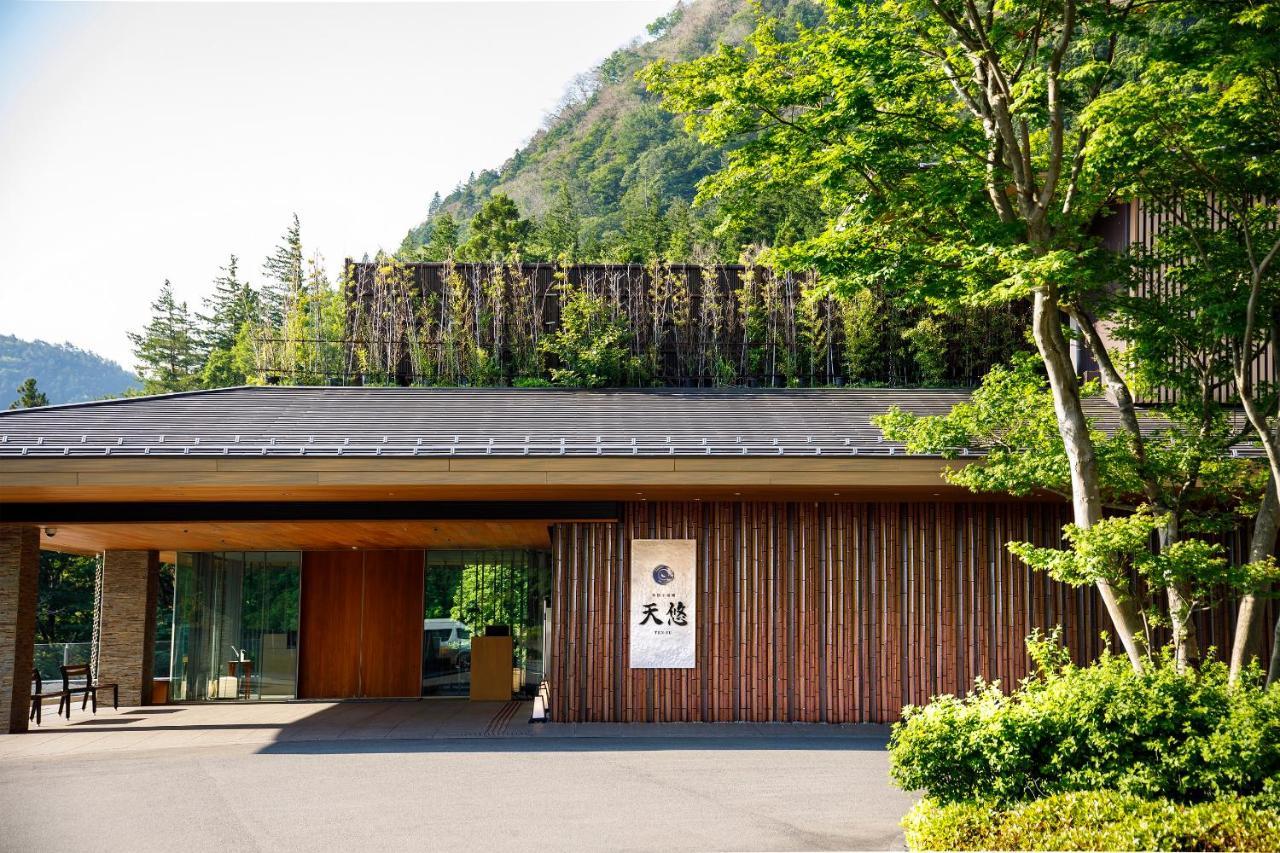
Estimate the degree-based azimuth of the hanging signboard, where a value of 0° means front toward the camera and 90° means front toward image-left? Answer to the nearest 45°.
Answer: approximately 0°

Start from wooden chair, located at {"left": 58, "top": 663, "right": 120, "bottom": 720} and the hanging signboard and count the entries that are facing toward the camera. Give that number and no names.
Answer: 1

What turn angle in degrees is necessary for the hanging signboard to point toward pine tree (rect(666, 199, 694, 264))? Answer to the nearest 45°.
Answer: approximately 180°

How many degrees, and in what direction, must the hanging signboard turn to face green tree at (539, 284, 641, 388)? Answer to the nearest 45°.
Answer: approximately 180°

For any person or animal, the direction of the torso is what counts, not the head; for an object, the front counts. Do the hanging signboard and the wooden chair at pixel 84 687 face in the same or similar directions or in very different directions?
very different directions

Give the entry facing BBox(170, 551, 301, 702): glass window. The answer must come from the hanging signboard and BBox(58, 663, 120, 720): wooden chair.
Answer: the wooden chair

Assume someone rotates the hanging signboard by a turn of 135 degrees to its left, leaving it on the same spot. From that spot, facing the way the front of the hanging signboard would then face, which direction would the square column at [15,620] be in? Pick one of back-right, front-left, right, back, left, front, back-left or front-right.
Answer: back-left

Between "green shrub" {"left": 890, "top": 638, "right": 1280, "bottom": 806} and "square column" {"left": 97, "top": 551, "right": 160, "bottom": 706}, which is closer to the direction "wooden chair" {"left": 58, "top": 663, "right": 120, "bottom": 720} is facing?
the square column

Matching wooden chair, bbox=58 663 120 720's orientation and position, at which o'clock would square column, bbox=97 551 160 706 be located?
The square column is roughly at 11 o'clock from the wooden chair.

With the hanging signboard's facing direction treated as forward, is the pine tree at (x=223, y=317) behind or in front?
behind

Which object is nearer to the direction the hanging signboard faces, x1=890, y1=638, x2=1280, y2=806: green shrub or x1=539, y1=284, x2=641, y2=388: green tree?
the green shrub

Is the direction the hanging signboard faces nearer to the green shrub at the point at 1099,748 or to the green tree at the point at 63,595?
the green shrub
